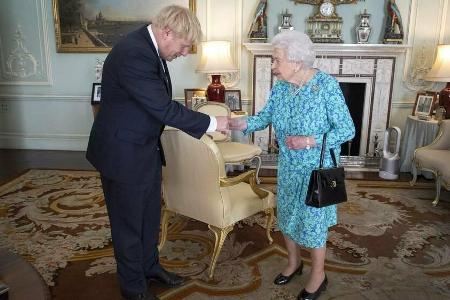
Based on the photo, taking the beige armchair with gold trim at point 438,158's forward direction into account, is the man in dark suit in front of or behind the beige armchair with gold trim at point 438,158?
in front

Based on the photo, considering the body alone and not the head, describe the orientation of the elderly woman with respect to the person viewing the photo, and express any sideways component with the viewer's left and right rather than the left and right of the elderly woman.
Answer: facing the viewer and to the left of the viewer

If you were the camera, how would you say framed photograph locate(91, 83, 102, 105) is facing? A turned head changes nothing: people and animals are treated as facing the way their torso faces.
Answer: facing the viewer and to the right of the viewer

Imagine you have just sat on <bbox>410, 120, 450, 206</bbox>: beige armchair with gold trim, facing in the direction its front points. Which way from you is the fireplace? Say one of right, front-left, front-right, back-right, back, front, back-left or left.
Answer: right

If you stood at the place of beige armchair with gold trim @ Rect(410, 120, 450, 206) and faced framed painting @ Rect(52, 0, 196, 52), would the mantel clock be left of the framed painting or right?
right

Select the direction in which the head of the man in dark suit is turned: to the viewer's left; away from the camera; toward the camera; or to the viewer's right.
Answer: to the viewer's right

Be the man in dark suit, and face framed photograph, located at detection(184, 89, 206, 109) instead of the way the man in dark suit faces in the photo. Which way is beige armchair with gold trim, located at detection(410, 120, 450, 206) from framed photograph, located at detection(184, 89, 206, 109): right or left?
right

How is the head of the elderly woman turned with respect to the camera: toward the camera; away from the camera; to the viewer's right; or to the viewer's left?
to the viewer's left

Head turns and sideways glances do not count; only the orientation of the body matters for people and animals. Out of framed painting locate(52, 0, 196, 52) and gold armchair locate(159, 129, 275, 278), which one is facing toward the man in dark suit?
the framed painting

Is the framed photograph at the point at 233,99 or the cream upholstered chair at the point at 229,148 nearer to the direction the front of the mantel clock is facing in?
the cream upholstered chair

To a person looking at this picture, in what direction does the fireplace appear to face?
facing the viewer

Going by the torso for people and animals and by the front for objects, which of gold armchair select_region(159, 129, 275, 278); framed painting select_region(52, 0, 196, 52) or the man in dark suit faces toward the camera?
the framed painting

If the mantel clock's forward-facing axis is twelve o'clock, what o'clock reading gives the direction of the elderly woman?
The elderly woman is roughly at 12 o'clock from the mantel clock.

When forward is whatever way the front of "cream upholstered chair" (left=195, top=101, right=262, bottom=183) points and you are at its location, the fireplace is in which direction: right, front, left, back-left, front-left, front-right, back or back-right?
left
